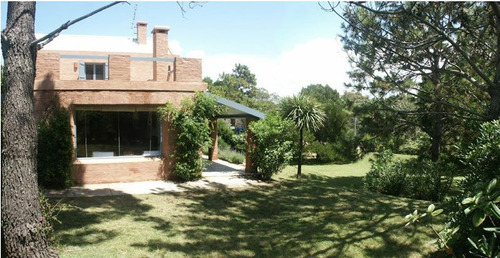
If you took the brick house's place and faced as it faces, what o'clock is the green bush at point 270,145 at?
The green bush is roughly at 9 o'clock from the brick house.

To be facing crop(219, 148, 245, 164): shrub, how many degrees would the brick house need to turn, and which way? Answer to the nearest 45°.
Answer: approximately 135° to its left

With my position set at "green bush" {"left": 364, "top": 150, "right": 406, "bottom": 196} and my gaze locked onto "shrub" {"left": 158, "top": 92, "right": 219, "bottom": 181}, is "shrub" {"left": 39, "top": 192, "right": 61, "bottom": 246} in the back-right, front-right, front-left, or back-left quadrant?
front-left

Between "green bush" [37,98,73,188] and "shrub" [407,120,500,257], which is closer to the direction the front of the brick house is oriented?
the shrub

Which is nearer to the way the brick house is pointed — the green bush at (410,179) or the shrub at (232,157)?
the green bush

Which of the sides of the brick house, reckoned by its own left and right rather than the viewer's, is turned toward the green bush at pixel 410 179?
left

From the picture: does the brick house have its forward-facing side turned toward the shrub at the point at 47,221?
yes

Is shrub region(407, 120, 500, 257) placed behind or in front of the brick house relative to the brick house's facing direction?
in front

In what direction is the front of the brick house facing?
toward the camera
